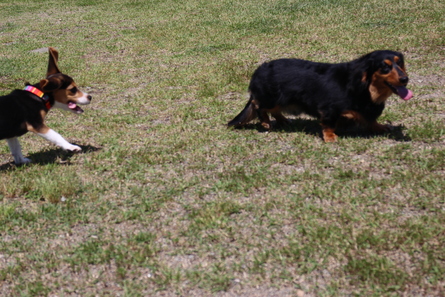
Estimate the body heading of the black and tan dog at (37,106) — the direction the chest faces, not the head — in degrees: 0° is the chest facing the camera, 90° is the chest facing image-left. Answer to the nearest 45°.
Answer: approximately 270°

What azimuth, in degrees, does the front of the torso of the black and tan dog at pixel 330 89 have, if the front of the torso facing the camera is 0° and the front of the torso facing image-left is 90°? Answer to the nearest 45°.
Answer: approximately 270°

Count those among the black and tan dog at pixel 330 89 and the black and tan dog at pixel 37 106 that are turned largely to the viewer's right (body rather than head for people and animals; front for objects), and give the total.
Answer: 2

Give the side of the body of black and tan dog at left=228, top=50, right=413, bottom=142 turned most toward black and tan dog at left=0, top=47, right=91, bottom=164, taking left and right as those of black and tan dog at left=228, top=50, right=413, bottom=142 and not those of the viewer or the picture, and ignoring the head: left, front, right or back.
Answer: back

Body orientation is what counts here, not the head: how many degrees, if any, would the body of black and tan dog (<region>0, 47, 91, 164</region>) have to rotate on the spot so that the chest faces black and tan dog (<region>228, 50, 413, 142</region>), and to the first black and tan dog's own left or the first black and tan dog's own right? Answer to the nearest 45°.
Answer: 0° — it already faces it
